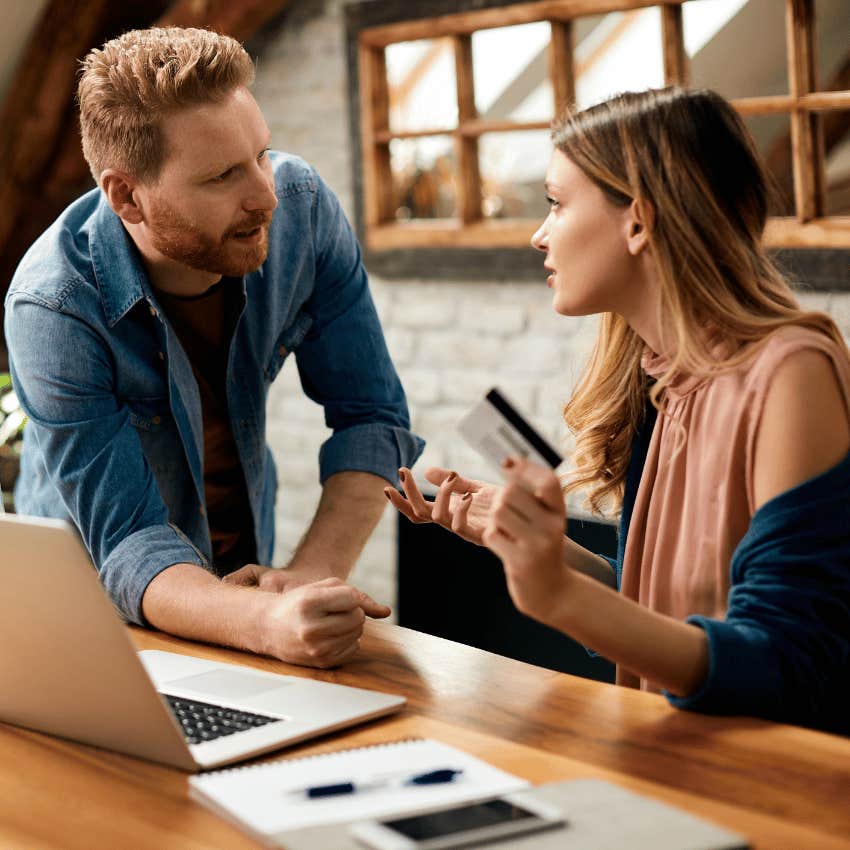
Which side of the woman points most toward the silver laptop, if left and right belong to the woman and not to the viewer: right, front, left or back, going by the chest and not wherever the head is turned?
front

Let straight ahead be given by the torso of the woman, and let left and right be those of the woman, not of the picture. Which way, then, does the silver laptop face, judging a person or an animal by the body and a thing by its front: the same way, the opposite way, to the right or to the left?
the opposite way

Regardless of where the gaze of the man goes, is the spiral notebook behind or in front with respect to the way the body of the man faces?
in front

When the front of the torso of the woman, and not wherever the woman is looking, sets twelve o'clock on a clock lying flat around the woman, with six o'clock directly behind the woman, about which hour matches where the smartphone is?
The smartphone is roughly at 11 o'clock from the woman.

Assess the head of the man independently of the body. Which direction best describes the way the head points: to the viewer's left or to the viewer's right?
to the viewer's right

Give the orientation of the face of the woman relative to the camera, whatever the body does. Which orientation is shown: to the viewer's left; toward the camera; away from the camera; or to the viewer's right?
to the viewer's left

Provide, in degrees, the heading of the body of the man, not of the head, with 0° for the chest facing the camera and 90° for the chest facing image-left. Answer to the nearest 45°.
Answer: approximately 315°

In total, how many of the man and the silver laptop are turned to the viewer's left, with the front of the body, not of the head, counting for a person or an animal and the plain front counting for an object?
0

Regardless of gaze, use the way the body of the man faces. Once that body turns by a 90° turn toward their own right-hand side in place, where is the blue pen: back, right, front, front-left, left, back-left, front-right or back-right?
front-left

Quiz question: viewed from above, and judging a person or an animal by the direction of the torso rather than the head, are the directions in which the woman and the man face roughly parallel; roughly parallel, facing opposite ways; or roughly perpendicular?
roughly perpendicular
